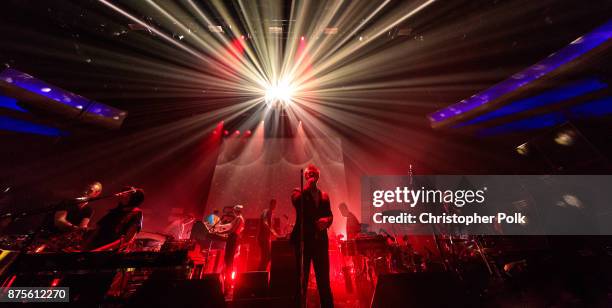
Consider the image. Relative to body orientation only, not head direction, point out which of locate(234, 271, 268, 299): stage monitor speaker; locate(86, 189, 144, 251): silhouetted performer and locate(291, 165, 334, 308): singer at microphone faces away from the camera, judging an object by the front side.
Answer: the stage monitor speaker

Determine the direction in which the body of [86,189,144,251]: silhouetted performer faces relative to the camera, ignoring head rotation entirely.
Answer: to the viewer's right

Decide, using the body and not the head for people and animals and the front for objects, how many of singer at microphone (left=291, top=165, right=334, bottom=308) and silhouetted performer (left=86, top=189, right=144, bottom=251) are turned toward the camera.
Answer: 1

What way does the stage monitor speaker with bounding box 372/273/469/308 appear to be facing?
away from the camera

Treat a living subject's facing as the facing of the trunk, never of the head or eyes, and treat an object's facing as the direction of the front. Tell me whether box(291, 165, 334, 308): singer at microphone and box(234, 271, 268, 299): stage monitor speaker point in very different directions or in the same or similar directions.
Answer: very different directions

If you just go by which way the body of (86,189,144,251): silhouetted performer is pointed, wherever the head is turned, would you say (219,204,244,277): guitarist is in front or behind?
in front

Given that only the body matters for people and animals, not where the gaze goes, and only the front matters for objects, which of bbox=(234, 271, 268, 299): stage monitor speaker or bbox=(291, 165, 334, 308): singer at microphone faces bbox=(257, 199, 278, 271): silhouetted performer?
the stage monitor speaker

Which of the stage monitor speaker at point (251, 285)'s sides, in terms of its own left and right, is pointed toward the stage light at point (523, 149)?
right

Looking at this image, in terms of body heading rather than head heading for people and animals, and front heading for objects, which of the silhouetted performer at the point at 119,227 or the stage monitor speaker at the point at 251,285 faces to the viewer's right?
the silhouetted performer

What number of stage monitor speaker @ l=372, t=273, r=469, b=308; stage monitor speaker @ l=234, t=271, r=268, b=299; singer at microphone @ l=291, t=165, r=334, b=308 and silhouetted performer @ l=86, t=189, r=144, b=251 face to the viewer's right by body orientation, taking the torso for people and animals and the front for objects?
1

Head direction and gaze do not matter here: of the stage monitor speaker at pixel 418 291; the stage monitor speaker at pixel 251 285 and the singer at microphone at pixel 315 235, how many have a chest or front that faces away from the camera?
2

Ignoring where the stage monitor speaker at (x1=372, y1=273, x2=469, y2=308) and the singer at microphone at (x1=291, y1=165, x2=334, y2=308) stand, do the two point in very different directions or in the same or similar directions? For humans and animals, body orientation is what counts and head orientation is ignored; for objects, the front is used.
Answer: very different directions

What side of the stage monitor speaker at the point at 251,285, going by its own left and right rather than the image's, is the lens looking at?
back
